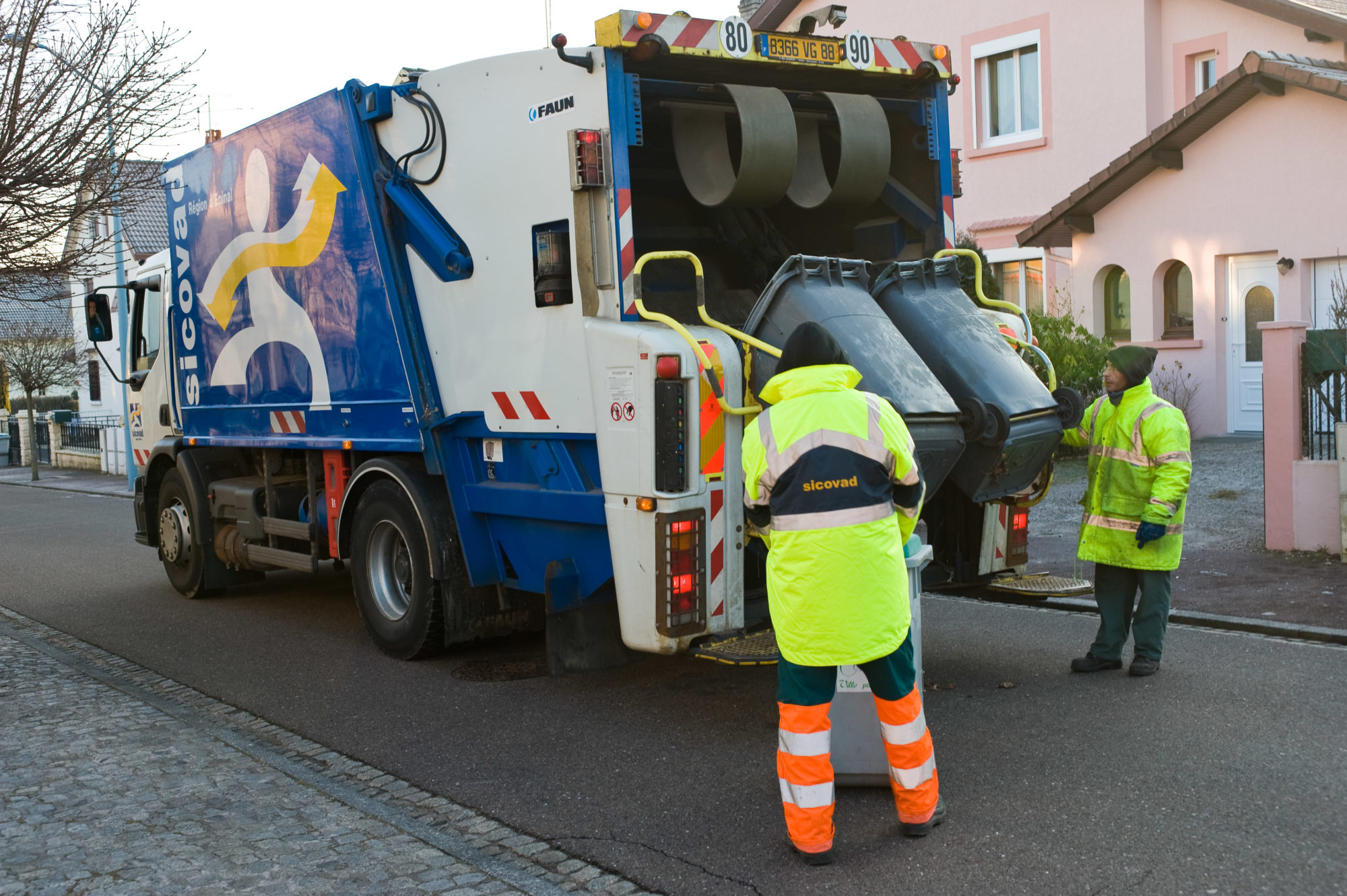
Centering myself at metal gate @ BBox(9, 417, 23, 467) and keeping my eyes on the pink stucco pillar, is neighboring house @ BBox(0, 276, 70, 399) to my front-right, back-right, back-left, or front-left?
back-left

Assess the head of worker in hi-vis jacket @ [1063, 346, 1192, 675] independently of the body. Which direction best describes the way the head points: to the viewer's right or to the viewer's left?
to the viewer's left

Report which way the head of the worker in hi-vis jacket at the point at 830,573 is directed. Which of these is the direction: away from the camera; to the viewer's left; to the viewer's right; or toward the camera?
away from the camera

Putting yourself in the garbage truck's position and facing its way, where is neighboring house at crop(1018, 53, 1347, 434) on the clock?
The neighboring house is roughly at 3 o'clock from the garbage truck.

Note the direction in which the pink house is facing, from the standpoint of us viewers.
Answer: facing the viewer and to the left of the viewer

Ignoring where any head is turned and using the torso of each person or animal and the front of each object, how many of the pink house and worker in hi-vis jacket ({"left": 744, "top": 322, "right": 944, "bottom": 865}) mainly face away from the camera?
1

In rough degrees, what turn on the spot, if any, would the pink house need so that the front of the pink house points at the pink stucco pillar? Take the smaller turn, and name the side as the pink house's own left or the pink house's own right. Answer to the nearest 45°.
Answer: approximately 45° to the pink house's own left

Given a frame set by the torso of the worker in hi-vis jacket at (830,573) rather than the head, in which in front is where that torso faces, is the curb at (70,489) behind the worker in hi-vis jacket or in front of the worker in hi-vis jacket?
in front

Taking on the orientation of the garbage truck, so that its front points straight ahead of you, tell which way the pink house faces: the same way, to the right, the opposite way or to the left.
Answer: to the left

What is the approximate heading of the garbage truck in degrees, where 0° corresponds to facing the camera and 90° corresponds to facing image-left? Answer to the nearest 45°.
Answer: approximately 135°

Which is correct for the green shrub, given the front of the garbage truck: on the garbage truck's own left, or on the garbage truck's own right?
on the garbage truck's own right

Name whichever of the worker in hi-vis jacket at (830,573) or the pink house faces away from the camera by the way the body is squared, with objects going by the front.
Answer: the worker in hi-vis jacket

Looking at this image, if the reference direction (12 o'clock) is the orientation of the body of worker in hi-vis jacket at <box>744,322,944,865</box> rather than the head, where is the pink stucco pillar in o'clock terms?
The pink stucco pillar is roughly at 1 o'clock from the worker in hi-vis jacket.

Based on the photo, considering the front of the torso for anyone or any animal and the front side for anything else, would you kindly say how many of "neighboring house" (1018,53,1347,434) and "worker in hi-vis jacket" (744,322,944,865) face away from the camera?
1

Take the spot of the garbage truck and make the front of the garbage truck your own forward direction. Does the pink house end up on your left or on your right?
on your right

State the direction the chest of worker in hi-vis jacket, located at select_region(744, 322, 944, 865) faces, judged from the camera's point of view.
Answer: away from the camera

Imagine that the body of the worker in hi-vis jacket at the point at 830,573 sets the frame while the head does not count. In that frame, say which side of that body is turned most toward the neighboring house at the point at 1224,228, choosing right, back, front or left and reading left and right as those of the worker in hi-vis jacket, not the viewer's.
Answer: front

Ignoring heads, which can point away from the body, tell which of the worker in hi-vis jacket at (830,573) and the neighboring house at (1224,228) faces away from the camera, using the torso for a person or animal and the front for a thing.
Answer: the worker in hi-vis jacket

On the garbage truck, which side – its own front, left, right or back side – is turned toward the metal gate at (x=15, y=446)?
front

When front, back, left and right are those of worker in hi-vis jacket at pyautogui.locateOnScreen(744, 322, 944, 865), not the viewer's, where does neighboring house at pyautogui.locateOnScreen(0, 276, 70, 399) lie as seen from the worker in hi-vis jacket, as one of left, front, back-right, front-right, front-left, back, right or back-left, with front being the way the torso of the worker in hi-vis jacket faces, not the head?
front-left
